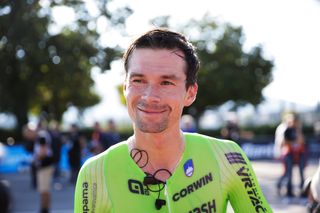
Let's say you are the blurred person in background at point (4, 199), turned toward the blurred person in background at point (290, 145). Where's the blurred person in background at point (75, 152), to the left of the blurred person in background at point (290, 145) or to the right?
left

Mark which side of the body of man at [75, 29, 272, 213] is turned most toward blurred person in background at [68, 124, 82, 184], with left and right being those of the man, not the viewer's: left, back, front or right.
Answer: back

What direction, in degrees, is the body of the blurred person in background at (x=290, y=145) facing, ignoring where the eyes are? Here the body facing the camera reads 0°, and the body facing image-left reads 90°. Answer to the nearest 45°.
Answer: approximately 0°

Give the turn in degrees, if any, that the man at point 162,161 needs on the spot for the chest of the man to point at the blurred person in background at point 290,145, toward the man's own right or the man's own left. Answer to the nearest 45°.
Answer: approximately 180°

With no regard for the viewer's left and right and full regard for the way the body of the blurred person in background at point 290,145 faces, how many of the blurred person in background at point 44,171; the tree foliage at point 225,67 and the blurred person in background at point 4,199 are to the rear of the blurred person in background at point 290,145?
1

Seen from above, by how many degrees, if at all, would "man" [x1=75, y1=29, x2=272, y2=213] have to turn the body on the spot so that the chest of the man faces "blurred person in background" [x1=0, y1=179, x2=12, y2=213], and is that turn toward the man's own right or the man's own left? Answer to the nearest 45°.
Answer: approximately 135° to the man's own right
